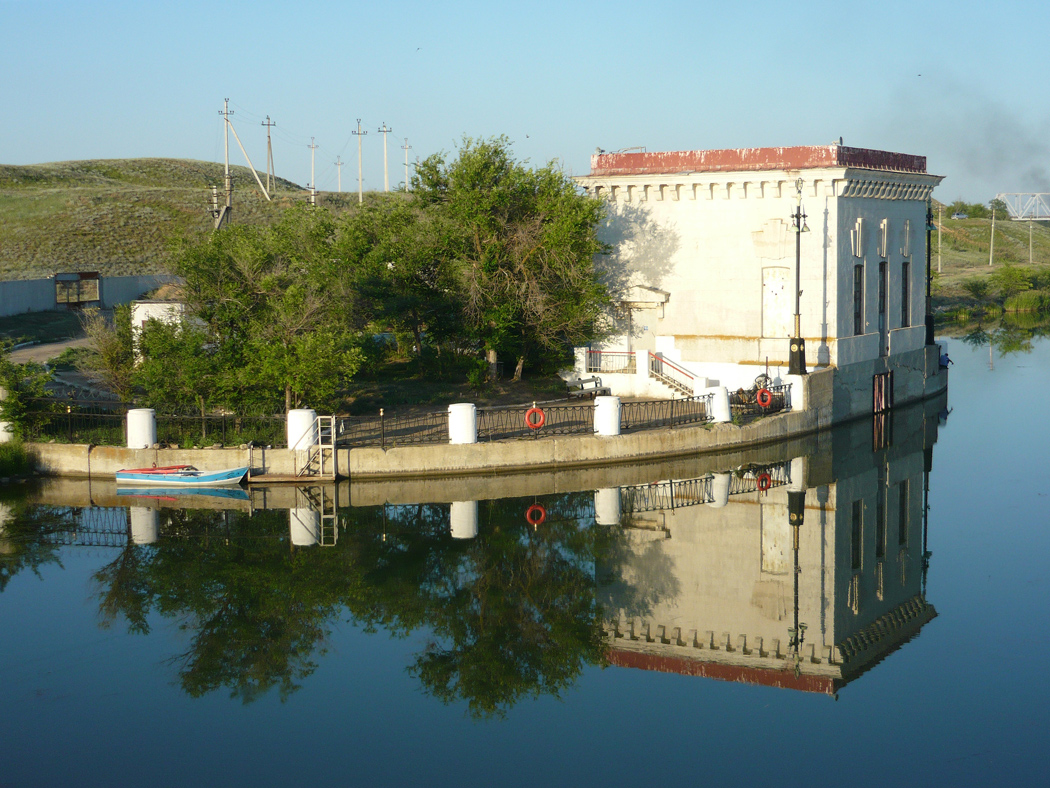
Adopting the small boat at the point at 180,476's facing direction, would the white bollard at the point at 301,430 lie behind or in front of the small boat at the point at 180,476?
in front

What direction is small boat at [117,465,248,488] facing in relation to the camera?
to the viewer's right

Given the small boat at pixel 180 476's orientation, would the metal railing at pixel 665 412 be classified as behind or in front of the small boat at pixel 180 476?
in front

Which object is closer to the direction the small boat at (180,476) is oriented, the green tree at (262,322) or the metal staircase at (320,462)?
the metal staircase

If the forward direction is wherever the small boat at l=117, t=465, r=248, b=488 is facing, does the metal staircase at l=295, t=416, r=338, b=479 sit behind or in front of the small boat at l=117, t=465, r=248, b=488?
in front

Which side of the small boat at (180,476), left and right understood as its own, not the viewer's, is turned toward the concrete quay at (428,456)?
front

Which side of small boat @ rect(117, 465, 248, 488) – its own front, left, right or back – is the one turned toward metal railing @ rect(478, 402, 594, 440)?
front

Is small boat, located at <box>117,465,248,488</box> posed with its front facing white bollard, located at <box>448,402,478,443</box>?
yes

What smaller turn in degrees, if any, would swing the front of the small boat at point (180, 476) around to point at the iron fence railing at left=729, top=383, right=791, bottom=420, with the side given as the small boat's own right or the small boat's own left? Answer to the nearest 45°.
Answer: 0° — it already faces it
